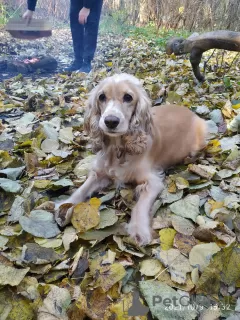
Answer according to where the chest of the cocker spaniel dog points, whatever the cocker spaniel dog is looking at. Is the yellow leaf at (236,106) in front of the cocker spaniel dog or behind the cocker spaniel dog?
behind

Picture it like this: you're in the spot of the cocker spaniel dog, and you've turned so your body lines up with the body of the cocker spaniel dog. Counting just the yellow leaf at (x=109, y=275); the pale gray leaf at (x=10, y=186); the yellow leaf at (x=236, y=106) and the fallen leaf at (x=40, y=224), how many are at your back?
1

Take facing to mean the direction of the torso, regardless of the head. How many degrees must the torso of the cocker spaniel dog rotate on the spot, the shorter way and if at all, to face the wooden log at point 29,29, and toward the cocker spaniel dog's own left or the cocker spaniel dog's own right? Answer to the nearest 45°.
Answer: approximately 90° to the cocker spaniel dog's own right

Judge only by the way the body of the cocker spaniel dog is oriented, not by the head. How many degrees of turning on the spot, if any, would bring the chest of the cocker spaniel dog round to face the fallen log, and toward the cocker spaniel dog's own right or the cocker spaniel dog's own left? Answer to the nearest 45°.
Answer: approximately 135° to the cocker spaniel dog's own right

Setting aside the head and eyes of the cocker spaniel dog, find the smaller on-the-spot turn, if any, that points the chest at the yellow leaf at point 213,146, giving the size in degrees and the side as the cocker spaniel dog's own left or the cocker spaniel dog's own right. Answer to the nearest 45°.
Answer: approximately 180°

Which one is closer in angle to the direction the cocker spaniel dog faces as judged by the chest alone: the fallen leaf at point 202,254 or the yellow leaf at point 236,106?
the fallen leaf

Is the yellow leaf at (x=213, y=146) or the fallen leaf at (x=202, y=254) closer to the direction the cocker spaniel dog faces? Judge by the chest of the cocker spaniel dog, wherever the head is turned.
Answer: the fallen leaf

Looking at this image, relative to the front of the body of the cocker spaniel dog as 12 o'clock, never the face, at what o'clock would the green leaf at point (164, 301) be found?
The green leaf is roughly at 10 o'clock from the cocker spaniel dog.

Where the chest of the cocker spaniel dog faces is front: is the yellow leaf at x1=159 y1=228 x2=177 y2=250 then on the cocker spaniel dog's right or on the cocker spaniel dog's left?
on the cocker spaniel dog's left

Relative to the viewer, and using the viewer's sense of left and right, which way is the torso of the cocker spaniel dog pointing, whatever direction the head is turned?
facing the viewer and to the left of the viewer

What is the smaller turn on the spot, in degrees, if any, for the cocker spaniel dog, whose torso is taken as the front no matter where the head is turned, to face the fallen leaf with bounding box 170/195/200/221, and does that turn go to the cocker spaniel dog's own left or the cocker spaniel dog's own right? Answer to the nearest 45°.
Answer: approximately 90° to the cocker spaniel dog's own left

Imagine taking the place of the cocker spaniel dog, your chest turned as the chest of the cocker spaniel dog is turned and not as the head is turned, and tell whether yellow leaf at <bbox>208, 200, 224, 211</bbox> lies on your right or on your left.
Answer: on your left

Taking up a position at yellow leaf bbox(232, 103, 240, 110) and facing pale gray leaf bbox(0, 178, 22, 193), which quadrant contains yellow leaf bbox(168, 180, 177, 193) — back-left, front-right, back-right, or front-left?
front-left

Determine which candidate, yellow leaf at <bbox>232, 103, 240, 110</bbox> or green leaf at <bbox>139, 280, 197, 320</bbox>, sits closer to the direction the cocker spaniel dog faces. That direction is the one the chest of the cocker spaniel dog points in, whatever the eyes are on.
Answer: the green leaf

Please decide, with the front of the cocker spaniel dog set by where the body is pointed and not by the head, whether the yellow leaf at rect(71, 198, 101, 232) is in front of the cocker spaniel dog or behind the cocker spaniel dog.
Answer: in front

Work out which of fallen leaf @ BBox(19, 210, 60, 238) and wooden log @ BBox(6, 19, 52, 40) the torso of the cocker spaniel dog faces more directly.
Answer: the fallen leaf

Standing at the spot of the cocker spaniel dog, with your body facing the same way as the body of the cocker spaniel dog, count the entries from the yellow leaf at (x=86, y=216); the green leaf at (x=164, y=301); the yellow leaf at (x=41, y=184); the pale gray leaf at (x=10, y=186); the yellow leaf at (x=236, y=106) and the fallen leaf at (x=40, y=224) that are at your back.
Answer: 1
